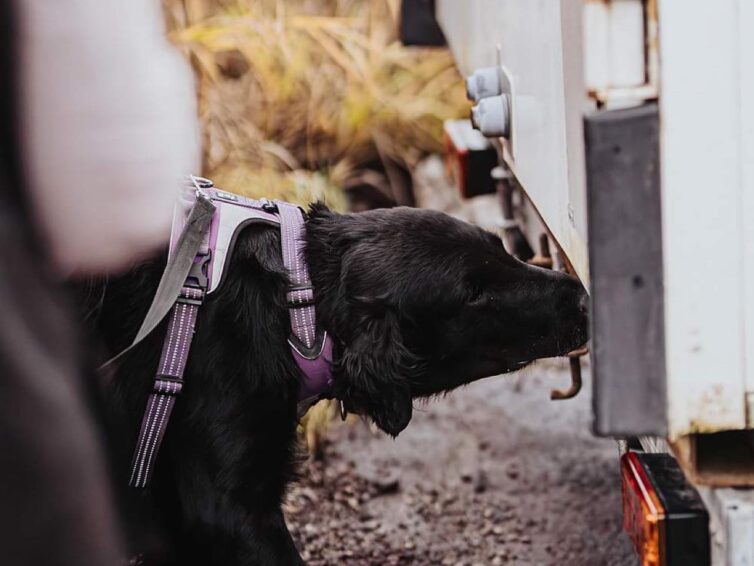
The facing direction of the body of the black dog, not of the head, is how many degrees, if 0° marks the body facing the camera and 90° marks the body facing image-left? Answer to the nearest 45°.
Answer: approximately 270°

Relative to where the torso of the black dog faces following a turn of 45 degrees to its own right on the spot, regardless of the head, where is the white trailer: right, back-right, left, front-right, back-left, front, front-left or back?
front

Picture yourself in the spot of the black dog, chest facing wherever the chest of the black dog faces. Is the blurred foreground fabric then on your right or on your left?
on your right

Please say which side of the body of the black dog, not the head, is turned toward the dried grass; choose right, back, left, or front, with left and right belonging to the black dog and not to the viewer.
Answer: left
